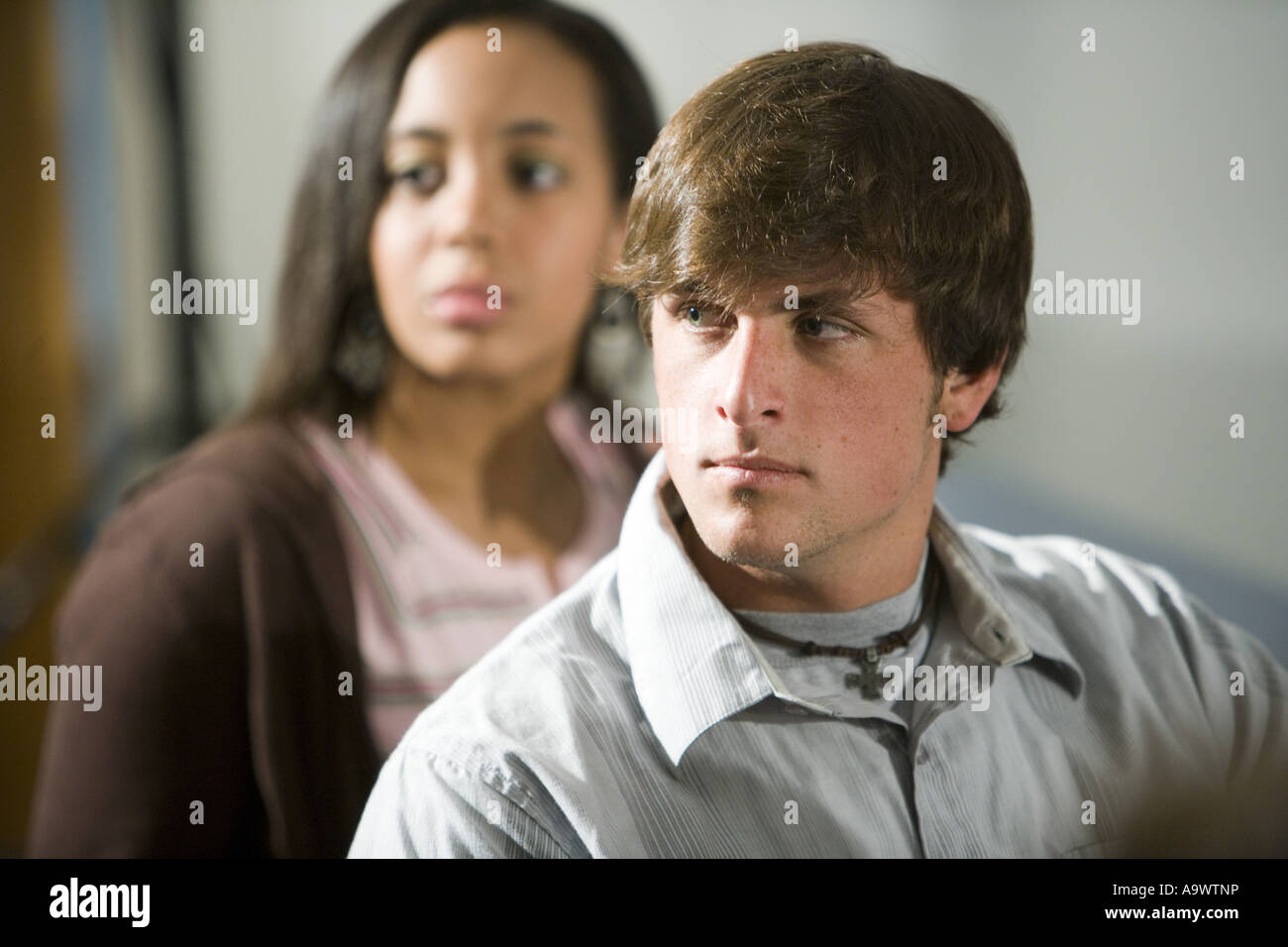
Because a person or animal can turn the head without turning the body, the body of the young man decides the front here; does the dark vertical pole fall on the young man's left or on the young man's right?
on the young man's right

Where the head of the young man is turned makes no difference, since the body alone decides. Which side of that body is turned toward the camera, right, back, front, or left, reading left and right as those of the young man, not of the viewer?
front

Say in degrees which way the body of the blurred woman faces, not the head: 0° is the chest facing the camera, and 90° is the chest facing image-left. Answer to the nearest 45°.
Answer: approximately 315°

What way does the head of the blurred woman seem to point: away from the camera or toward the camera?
toward the camera

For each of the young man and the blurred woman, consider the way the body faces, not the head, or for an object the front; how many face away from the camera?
0

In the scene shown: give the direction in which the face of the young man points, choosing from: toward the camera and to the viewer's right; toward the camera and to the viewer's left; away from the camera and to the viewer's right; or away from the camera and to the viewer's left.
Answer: toward the camera and to the viewer's left
